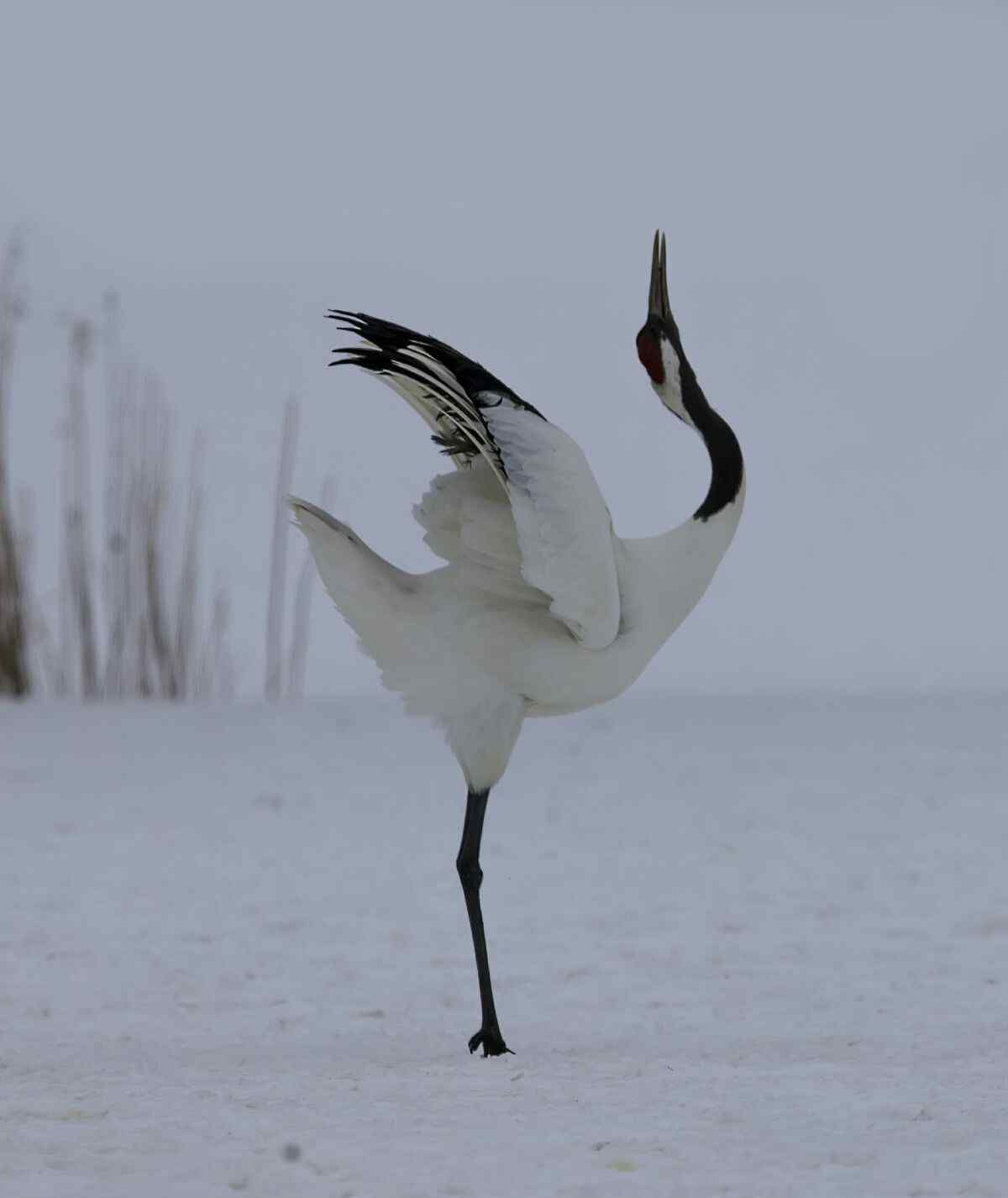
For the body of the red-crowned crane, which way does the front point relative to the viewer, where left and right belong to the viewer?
facing to the right of the viewer
